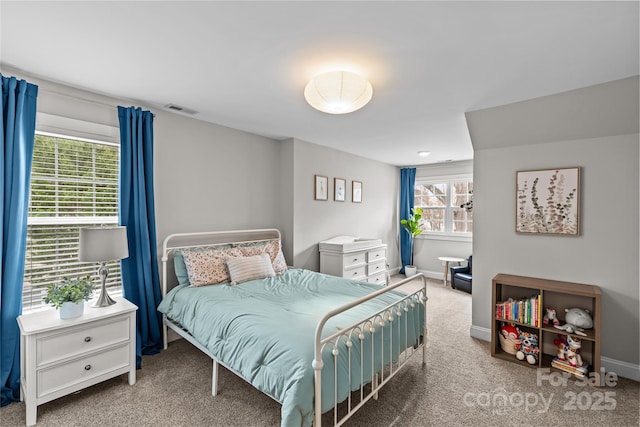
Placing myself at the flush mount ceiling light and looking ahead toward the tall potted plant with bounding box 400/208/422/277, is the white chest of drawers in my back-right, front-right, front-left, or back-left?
front-left

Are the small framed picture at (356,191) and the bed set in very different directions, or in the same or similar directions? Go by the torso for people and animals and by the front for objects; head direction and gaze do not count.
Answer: same or similar directions

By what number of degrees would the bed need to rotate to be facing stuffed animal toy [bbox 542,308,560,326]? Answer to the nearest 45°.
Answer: approximately 45° to its left

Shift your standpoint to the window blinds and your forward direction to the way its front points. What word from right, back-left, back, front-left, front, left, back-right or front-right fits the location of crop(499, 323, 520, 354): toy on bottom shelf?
front

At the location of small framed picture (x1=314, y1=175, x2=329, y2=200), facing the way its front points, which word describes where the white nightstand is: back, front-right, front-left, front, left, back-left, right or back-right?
right

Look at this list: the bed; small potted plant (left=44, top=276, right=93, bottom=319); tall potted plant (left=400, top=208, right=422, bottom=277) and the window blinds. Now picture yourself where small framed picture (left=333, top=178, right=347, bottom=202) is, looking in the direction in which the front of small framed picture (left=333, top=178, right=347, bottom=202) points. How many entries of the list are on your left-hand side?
1

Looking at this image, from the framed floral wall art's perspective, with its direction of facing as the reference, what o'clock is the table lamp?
The table lamp is roughly at 2 o'clock from the framed floral wall art.

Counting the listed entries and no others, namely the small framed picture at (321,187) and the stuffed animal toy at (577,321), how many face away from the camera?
0

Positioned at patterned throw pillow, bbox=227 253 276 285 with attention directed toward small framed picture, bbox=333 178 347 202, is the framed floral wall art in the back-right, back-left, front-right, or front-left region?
front-right

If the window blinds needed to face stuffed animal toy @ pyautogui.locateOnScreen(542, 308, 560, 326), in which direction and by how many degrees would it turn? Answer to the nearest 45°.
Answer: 0° — it already faces it

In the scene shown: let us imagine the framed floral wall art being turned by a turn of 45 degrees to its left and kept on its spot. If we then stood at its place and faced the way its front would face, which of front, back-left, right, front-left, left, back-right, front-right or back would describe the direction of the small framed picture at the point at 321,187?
right

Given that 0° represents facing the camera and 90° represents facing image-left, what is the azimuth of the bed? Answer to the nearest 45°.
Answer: approximately 315°

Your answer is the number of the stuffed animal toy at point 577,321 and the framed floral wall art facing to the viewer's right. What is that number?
0

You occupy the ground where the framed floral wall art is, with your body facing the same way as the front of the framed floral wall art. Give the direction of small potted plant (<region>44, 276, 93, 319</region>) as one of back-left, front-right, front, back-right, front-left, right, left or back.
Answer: front

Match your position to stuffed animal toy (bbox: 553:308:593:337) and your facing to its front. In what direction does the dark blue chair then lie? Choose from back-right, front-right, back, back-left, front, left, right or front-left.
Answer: right

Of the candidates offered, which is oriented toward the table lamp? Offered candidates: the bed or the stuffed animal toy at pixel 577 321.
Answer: the stuffed animal toy

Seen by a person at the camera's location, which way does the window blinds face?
facing the viewer and to the right of the viewer
